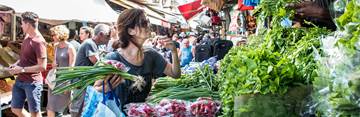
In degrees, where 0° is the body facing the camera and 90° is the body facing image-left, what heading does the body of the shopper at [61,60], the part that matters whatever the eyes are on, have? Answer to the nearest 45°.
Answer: approximately 45°

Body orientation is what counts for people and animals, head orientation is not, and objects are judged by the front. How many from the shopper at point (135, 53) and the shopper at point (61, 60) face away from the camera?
0

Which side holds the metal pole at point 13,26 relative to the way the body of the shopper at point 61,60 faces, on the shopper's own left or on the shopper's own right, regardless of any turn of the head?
on the shopper's own right

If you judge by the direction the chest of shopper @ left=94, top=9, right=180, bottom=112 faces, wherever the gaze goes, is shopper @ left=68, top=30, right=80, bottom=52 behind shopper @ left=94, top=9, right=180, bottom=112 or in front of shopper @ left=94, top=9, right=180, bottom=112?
behind

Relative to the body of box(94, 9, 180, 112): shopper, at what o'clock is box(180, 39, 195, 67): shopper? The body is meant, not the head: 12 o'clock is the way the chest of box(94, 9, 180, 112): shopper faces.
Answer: box(180, 39, 195, 67): shopper is roughly at 8 o'clock from box(94, 9, 180, 112): shopper.

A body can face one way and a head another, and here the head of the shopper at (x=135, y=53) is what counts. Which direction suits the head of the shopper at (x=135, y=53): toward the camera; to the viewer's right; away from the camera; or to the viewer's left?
to the viewer's right

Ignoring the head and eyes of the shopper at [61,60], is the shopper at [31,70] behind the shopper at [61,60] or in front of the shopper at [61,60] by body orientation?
in front
